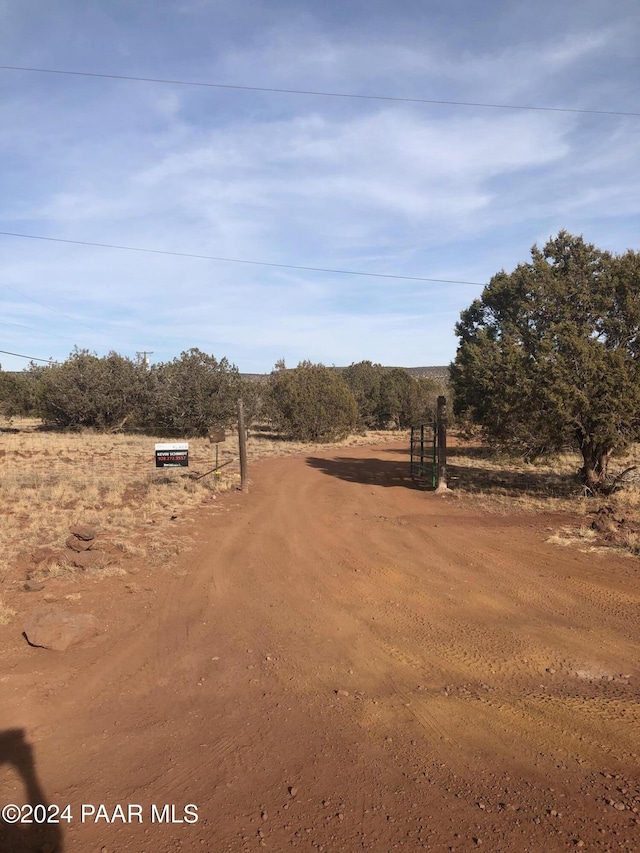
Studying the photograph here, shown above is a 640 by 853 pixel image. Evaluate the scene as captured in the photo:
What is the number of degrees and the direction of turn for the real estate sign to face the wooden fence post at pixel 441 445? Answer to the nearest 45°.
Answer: approximately 90° to its left

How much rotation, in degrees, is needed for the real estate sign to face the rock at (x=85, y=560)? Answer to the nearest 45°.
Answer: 0° — it already faces it

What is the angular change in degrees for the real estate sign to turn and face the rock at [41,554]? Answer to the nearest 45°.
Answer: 0° — it already faces it

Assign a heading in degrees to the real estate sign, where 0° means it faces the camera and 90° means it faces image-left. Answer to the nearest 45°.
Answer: approximately 0°

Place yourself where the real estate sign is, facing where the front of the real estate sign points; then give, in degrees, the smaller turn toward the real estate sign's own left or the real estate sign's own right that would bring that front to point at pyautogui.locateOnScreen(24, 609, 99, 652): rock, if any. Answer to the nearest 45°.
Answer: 0° — it already faces it

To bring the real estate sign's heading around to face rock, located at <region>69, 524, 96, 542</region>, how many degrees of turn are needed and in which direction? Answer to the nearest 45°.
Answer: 0° — it already faces it

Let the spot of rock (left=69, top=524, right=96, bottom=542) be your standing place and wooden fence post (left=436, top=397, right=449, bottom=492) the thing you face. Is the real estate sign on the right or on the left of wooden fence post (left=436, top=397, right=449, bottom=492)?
left
